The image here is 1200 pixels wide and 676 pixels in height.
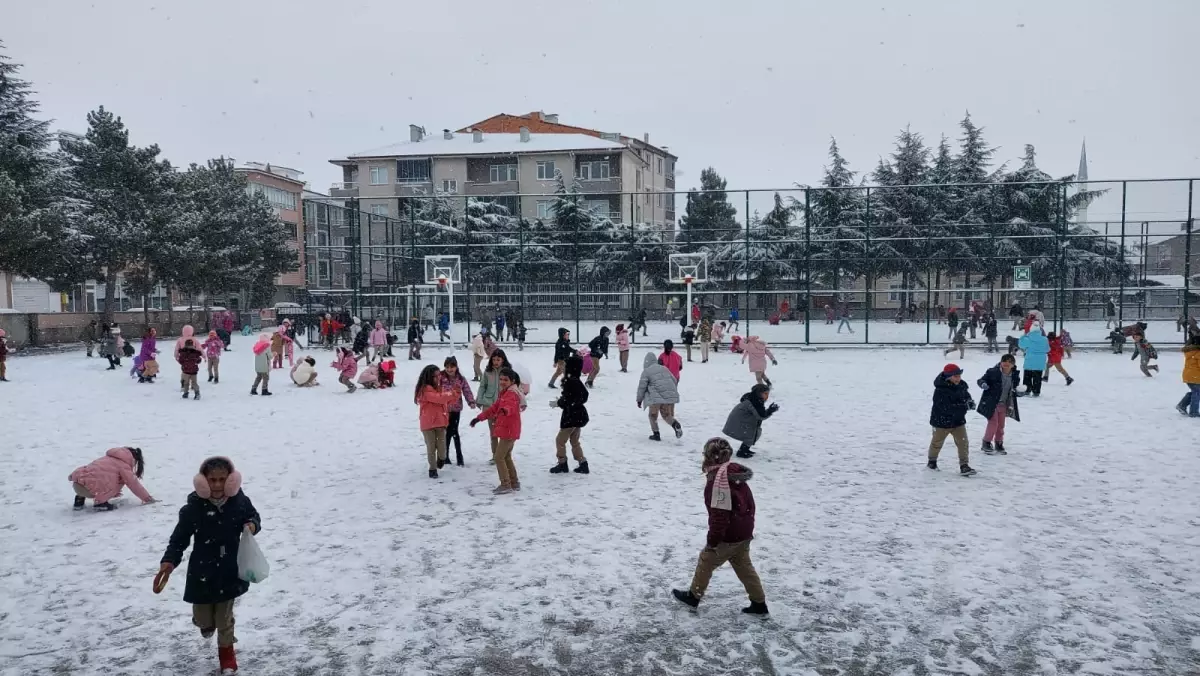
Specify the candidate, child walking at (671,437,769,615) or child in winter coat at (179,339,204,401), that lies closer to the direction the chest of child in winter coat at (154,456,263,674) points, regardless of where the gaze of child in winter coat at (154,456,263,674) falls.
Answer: the child walking

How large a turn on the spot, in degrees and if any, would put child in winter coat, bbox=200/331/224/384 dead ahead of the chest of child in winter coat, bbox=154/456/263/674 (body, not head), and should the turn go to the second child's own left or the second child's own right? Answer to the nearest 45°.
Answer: approximately 180°

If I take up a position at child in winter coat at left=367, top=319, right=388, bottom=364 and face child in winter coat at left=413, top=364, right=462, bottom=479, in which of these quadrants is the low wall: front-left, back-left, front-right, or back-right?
back-right

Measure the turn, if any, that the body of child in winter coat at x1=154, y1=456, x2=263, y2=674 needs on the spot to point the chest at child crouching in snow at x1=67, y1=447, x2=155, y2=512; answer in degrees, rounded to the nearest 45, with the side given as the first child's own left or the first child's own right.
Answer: approximately 180°

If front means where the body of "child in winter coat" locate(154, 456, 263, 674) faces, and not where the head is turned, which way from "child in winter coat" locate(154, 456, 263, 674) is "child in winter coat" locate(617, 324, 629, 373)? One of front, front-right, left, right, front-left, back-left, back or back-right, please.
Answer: back-left

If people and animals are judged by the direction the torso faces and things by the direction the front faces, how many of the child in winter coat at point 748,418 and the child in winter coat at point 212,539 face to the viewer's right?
1

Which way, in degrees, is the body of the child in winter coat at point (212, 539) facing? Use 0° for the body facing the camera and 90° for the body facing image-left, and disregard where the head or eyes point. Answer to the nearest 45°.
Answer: approximately 0°

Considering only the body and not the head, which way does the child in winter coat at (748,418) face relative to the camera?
to the viewer's right

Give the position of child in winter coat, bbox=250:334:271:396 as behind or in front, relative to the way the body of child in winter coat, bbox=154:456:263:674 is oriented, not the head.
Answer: behind

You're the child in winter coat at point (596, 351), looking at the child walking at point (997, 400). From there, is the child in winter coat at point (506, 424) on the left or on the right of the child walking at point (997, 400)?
right

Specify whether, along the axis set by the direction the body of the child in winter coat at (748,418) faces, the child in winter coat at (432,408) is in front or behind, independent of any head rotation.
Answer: behind

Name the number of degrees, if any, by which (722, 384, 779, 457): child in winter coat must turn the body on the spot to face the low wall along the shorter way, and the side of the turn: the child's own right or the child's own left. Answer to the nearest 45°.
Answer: approximately 135° to the child's own left
